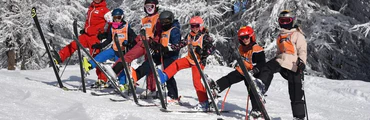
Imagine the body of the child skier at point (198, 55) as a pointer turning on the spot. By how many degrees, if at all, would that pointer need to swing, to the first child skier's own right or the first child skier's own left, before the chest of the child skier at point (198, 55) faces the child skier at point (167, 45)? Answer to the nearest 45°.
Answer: approximately 90° to the first child skier's own right

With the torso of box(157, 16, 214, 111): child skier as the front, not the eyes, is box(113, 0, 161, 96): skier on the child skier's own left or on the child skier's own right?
on the child skier's own right

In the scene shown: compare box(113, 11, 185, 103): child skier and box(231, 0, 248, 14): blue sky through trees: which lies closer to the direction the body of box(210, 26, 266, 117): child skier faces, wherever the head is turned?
the child skier

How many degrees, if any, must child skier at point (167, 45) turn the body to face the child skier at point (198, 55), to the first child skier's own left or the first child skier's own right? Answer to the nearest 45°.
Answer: approximately 90° to the first child skier's own left

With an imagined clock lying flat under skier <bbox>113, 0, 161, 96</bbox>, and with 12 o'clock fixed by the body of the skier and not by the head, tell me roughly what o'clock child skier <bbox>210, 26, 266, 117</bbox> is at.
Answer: The child skier is roughly at 9 o'clock from the skier.
